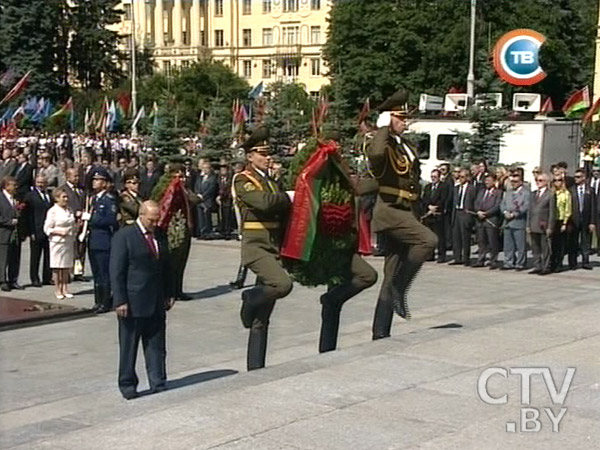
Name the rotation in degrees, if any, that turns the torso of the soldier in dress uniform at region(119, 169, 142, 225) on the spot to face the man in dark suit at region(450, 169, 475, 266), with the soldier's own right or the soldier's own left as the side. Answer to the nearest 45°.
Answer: approximately 90° to the soldier's own left

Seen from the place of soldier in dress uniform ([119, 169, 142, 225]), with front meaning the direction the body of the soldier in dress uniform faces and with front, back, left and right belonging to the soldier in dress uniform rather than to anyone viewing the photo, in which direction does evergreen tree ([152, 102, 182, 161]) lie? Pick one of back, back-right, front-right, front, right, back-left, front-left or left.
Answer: back-left

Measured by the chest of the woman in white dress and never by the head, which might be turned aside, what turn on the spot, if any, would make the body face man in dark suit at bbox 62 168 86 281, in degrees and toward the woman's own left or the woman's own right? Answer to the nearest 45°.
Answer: approximately 135° to the woman's own left

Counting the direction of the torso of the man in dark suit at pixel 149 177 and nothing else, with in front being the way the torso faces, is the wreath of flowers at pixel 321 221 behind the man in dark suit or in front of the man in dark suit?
in front

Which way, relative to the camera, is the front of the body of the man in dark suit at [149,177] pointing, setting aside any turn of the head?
toward the camera

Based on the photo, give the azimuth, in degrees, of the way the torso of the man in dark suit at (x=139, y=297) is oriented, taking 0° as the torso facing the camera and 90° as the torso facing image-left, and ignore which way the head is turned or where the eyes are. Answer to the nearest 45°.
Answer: approximately 315°

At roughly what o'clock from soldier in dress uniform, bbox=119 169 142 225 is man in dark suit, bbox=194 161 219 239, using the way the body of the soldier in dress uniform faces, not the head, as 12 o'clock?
The man in dark suit is roughly at 8 o'clock from the soldier in dress uniform.

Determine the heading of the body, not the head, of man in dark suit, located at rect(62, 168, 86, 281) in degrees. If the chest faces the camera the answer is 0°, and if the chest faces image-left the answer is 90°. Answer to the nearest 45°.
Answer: approximately 315°

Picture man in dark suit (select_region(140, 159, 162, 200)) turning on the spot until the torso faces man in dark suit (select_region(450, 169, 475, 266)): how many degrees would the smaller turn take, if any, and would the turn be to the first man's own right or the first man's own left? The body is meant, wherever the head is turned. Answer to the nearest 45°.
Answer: approximately 45° to the first man's own left

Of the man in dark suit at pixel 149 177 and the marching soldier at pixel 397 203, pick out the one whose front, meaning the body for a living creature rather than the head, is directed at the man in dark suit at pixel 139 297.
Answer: the man in dark suit at pixel 149 177

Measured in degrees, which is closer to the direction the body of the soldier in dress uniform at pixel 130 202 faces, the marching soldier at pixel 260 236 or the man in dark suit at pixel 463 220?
the marching soldier
